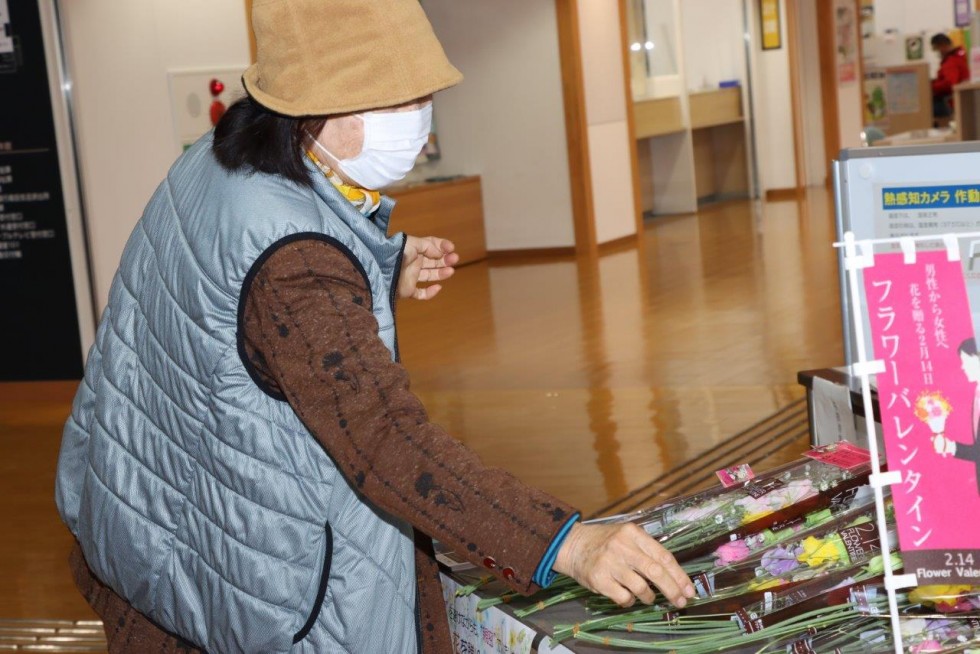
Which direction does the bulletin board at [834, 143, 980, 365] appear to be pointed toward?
toward the camera

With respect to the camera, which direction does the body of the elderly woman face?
to the viewer's right

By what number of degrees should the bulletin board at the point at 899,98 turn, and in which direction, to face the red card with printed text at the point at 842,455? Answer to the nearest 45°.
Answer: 0° — it already faces it

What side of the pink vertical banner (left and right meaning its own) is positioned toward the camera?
front

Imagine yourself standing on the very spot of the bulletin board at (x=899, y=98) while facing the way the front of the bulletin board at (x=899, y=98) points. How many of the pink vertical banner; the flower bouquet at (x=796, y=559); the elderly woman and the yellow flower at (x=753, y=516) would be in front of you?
4

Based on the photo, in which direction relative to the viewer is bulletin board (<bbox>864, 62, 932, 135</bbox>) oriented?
toward the camera

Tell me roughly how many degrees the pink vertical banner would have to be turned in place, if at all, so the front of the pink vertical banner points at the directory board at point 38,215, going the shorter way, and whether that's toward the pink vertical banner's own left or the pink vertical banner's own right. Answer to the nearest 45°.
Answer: approximately 135° to the pink vertical banner's own right

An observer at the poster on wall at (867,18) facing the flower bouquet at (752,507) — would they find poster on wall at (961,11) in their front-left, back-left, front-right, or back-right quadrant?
back-left

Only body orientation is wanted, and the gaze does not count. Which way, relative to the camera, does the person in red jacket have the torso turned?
to the viewer's left

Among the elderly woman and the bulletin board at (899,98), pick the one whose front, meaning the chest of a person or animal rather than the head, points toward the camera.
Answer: the bulletin board

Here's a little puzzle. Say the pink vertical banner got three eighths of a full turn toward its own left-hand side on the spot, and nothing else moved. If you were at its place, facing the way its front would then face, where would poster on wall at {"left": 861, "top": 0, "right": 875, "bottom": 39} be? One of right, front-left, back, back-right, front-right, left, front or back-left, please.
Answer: front-left

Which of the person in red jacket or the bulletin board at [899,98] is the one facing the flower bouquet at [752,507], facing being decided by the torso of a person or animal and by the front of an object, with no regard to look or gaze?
the bulletin board

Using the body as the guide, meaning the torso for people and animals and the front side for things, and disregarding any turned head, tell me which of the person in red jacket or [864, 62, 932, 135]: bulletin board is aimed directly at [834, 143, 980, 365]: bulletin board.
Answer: [864, 62, 932, 135]: bulletin board

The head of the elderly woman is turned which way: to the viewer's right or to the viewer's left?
to the viewer's right

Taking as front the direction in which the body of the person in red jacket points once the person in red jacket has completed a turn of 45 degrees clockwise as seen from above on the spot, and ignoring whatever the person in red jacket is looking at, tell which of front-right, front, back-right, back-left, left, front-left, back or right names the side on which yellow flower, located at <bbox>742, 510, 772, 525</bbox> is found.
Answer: back-left

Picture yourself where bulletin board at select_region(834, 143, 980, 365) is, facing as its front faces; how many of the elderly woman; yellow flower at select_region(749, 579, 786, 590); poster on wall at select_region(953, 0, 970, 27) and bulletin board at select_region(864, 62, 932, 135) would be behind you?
2

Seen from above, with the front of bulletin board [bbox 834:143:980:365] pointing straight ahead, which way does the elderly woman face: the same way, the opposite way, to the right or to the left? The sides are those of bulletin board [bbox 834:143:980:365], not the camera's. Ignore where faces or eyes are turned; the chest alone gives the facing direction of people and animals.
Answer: to the left

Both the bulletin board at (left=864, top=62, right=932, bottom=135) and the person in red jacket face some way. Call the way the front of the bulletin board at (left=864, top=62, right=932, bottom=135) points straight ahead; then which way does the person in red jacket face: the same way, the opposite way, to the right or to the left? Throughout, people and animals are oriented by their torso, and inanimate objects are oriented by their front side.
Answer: to the right

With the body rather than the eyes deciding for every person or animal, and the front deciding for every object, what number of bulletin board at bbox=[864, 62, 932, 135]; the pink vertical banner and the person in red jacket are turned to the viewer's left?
1
